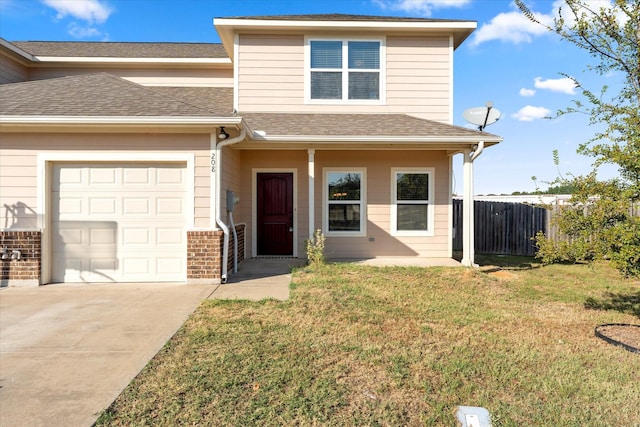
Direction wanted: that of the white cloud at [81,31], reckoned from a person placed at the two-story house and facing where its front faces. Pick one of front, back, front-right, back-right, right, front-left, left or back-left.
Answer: back-right

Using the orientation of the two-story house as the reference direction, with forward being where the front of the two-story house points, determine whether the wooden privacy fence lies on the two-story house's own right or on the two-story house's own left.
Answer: on the two-story house's own left

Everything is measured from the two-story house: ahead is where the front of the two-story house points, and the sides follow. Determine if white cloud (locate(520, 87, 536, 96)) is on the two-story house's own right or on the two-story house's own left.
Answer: on the two-story house's own left

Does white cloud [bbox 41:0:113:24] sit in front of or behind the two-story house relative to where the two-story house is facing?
behind

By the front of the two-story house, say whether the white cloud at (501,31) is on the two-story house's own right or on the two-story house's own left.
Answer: on the two-story house's own left

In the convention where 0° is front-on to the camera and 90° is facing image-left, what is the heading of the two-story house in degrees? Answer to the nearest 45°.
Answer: approximately 0°
